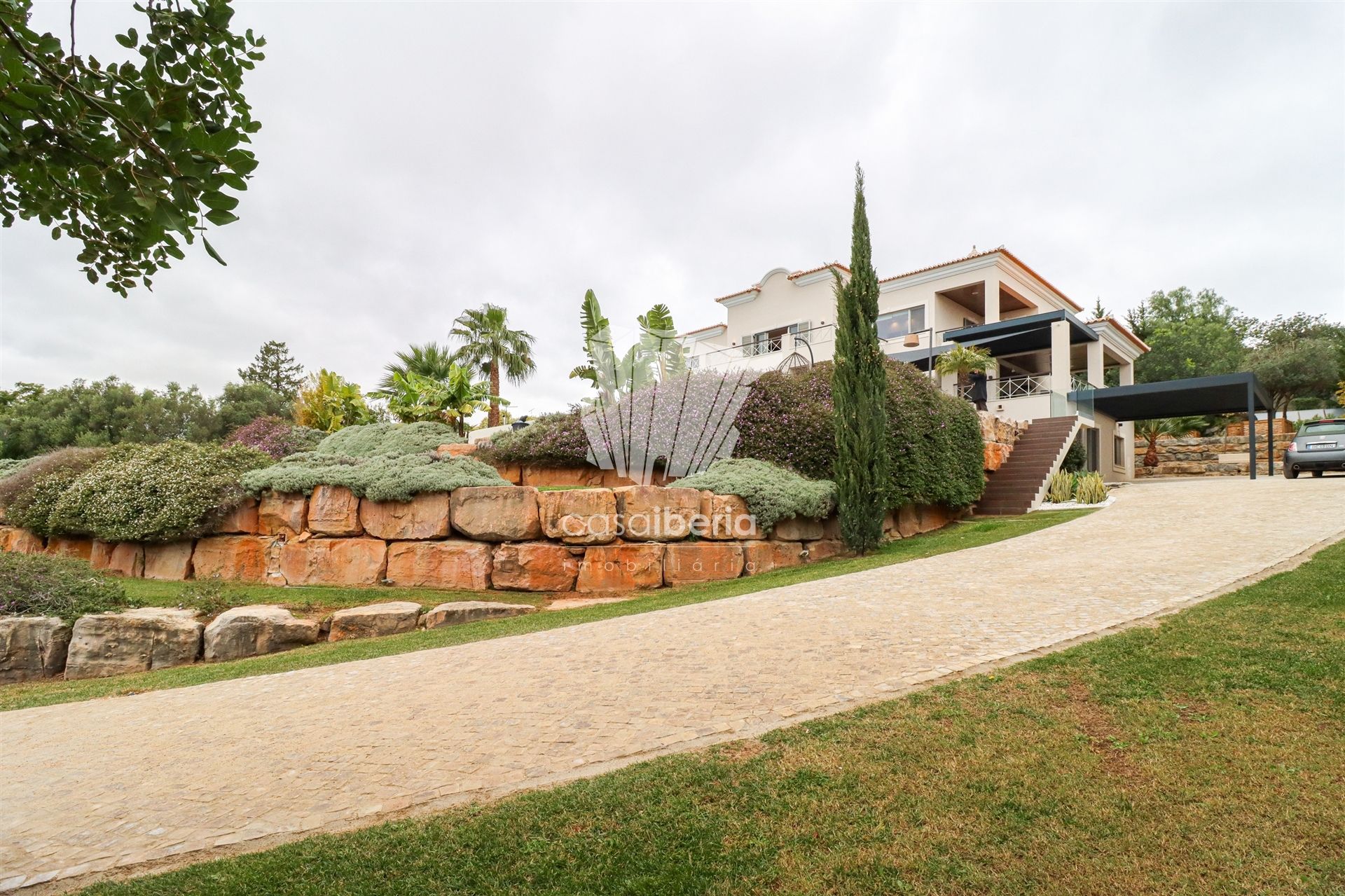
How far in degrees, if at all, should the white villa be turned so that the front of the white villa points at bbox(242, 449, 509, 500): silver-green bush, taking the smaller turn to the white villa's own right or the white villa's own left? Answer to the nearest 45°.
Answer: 0° — it already faces it

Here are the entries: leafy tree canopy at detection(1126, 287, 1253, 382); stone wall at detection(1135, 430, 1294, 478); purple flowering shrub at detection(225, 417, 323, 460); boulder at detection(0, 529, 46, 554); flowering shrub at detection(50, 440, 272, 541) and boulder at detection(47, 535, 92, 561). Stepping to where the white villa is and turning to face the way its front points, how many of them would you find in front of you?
4

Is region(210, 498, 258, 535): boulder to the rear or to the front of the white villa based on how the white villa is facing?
to the front

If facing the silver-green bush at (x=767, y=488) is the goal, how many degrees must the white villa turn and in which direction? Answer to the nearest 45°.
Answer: approximately 45° to its left

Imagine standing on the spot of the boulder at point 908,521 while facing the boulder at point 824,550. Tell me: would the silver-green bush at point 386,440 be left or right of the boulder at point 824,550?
right

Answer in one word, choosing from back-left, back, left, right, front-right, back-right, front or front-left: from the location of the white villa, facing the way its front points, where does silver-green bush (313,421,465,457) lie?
front

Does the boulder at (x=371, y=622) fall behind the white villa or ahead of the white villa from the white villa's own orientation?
ahead

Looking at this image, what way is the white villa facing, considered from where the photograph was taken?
facing the viewer and to the left of the viewer

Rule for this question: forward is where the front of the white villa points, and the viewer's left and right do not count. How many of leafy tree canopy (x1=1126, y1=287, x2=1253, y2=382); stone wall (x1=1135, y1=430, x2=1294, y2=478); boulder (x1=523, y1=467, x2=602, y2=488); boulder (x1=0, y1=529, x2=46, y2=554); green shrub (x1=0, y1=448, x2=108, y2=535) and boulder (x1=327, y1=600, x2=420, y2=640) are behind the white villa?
2

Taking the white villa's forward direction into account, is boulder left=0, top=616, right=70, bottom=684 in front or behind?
in front

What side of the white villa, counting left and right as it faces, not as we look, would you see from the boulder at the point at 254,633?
front

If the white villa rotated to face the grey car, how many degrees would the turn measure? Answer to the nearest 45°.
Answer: approximately 90° to its left

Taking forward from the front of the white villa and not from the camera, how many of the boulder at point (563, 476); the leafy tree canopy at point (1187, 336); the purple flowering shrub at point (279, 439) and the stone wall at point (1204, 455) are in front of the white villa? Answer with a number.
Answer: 2

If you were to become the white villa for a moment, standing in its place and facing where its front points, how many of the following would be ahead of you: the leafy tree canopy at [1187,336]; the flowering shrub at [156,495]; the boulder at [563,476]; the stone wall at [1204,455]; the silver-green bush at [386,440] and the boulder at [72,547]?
4

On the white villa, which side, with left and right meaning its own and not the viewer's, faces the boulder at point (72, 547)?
front

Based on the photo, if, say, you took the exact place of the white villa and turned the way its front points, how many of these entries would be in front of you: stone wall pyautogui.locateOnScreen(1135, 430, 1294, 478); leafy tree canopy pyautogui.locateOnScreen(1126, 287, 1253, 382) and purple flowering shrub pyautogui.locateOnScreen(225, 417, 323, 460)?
1

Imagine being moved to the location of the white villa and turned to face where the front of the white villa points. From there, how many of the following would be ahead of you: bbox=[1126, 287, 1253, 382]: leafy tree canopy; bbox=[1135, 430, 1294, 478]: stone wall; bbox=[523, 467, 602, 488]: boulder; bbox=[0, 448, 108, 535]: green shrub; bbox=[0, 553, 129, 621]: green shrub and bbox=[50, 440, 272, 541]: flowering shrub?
4

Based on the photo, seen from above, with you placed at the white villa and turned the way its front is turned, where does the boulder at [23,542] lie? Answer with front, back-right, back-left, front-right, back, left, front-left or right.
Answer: front

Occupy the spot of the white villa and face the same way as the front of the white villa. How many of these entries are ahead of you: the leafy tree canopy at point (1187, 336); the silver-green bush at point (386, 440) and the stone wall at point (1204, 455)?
1
